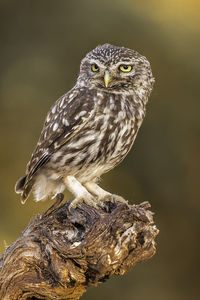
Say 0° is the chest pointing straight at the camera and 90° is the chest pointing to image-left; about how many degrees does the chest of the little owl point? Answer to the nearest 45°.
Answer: approximately 315°
